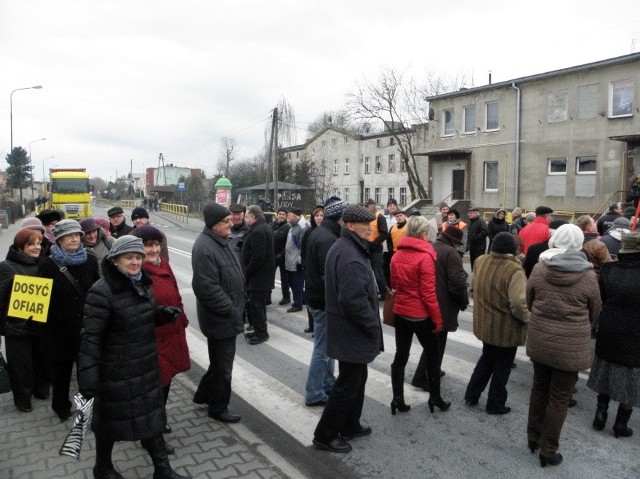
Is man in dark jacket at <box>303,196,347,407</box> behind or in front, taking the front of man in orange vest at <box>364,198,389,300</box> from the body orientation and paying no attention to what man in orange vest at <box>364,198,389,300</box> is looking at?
in front

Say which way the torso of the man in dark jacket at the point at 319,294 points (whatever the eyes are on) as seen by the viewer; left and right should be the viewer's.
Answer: facing away from the viewer and to the right of the viewer

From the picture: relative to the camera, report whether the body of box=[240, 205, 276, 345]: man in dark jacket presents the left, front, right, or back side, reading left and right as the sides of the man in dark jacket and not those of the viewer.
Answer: left

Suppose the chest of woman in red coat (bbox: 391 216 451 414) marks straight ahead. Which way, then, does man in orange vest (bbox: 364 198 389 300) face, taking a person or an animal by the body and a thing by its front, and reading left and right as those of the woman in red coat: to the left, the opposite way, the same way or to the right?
the opposite way

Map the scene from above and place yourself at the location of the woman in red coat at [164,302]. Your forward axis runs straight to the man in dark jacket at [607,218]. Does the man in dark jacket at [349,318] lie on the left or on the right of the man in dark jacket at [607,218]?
right

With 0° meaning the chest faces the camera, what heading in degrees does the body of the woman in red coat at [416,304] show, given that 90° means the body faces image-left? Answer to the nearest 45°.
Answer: approximately 225°

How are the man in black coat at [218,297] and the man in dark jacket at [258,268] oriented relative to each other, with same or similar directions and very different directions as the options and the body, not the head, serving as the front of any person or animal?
very different directions

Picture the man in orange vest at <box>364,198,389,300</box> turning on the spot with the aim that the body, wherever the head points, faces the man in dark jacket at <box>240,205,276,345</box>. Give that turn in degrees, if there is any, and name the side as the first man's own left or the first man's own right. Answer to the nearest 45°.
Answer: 0° — they already face them

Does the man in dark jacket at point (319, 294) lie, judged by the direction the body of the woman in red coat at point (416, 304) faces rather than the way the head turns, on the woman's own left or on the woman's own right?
on the woman's own left

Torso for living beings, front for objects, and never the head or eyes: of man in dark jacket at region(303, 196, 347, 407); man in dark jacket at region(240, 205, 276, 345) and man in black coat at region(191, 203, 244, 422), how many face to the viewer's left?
1

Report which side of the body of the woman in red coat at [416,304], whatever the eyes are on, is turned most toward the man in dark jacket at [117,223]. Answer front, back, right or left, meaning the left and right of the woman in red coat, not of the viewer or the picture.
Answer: left
